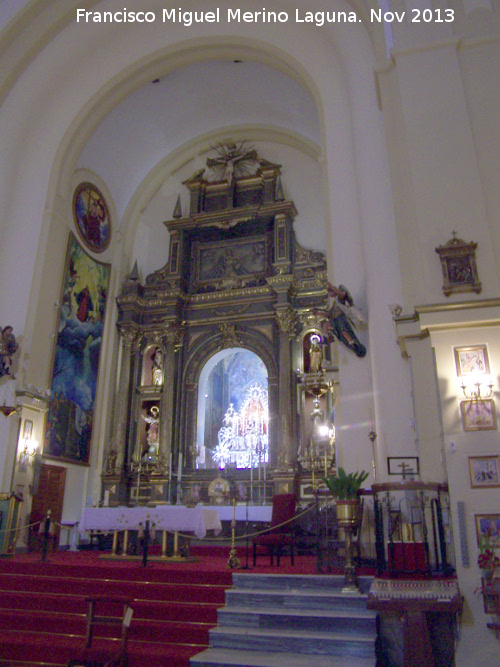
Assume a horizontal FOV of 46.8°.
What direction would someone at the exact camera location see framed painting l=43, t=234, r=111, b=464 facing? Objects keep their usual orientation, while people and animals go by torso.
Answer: facing the viewer and to the right of the viewer

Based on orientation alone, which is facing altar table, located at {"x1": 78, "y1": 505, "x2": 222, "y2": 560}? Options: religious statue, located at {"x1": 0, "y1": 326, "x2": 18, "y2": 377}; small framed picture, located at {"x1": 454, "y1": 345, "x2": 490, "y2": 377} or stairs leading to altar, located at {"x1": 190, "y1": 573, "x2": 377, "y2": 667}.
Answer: the religious statue

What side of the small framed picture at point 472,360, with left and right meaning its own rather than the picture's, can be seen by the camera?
front

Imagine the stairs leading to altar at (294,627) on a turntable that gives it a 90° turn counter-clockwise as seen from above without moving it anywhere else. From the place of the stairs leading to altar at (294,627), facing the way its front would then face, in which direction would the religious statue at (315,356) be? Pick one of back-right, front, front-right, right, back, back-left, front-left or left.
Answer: left

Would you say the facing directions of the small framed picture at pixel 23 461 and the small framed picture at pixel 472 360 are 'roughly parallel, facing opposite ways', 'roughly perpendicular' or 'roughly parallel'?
roughly perpendicular

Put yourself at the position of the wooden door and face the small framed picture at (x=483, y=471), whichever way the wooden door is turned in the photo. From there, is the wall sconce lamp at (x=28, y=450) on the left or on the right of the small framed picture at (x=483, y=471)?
right

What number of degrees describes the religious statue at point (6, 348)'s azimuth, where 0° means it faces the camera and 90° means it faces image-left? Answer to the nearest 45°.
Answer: approximately 315°

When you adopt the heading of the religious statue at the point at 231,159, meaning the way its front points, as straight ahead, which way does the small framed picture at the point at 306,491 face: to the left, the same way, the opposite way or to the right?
the same way

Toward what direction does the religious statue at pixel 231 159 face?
toward the camera

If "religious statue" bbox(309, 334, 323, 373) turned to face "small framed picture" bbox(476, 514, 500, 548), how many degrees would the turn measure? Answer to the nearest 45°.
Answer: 0° — it already faces it

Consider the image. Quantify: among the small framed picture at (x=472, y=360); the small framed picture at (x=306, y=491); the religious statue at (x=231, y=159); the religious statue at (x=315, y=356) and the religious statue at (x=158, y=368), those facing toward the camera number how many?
5

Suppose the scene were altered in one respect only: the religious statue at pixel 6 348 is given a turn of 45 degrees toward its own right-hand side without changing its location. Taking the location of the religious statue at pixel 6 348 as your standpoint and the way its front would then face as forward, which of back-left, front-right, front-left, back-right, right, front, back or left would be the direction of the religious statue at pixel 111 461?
back-left

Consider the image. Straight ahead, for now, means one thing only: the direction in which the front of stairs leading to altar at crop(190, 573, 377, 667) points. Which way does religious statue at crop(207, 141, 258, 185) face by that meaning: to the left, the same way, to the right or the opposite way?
the same way

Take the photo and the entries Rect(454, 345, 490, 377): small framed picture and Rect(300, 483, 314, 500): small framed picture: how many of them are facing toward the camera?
2

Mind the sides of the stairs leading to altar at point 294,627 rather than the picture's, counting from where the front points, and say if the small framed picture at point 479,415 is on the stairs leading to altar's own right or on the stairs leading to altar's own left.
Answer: on the stairs leading to altar's own left

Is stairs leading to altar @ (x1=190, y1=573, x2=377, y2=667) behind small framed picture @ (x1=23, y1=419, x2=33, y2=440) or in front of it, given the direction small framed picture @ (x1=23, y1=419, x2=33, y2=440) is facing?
in front

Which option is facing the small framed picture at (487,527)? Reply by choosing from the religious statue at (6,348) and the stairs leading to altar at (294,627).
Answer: the religious statue

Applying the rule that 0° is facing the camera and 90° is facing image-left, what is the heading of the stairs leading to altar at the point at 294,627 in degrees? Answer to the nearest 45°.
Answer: approximately 0°

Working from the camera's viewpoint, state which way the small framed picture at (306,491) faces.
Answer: facing the viewer

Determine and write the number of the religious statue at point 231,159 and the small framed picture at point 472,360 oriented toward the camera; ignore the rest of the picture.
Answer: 2

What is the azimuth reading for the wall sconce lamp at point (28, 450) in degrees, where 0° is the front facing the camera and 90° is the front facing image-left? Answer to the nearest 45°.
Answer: approximately 315°
